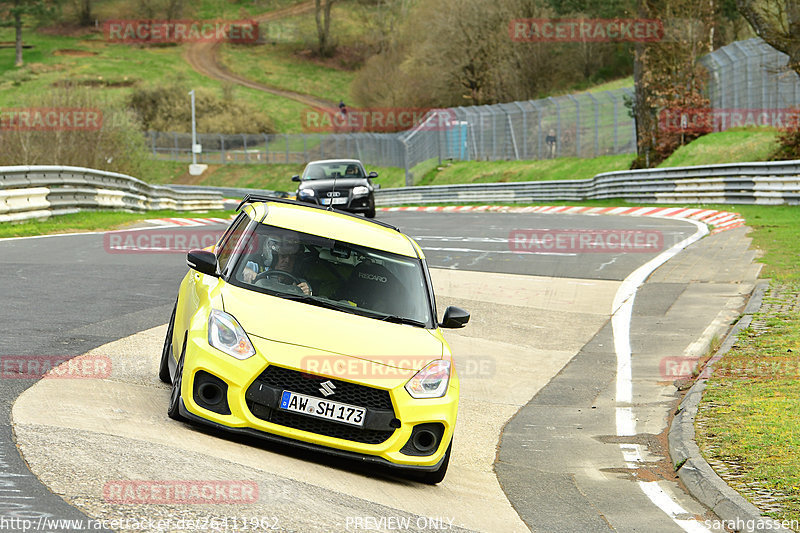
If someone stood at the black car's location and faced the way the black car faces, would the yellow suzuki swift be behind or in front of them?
in front

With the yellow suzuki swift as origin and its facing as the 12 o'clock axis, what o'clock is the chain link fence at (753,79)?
The chain link fence is roughly at 7 o'clock from the yellow suzuki swift.

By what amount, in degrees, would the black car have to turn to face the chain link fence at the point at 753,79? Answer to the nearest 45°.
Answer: approximately 135° to its left

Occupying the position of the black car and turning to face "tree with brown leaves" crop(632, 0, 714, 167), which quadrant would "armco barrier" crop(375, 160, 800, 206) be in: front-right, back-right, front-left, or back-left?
front-right

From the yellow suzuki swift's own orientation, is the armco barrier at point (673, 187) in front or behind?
behind

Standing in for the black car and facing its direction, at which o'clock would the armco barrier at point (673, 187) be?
The armco barrier is roughly at 8 o'clock from the black car.

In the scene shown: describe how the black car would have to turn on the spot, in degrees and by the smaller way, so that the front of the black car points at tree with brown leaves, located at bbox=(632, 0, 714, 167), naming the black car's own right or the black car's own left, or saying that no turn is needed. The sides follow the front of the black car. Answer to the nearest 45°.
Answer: approximately 135° to the black car's own left

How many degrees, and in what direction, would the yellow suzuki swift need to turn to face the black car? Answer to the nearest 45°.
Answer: approximately 180°

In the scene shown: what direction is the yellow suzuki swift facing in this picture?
toward the camera

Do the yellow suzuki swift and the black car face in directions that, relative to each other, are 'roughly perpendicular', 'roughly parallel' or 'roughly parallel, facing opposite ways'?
roughly parallel

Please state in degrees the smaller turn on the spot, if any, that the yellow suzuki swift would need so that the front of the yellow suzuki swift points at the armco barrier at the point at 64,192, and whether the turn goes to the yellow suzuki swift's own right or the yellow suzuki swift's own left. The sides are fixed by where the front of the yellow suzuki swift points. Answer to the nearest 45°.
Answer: approximately 180°

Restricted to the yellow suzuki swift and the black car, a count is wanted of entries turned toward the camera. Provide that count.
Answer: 2
